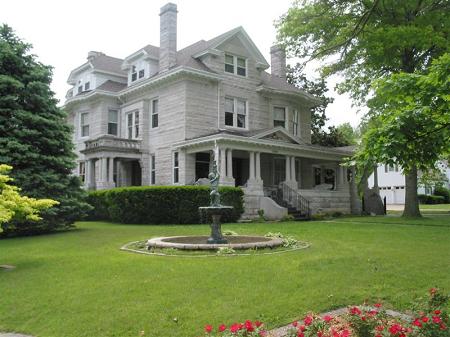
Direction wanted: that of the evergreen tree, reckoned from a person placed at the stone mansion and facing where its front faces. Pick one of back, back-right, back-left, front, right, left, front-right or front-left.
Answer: right

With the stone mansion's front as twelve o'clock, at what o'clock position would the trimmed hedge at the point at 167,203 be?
The trimmed hedge is roughly at 2 o'clock from the stone mansion.

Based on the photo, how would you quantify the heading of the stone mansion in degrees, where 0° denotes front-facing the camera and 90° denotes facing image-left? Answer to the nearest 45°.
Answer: approximately 315°
